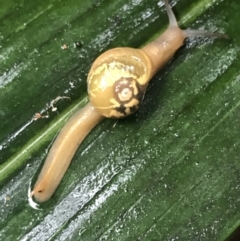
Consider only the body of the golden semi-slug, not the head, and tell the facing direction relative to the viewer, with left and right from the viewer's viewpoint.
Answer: facing away from the viewer and to the right of the viewer
